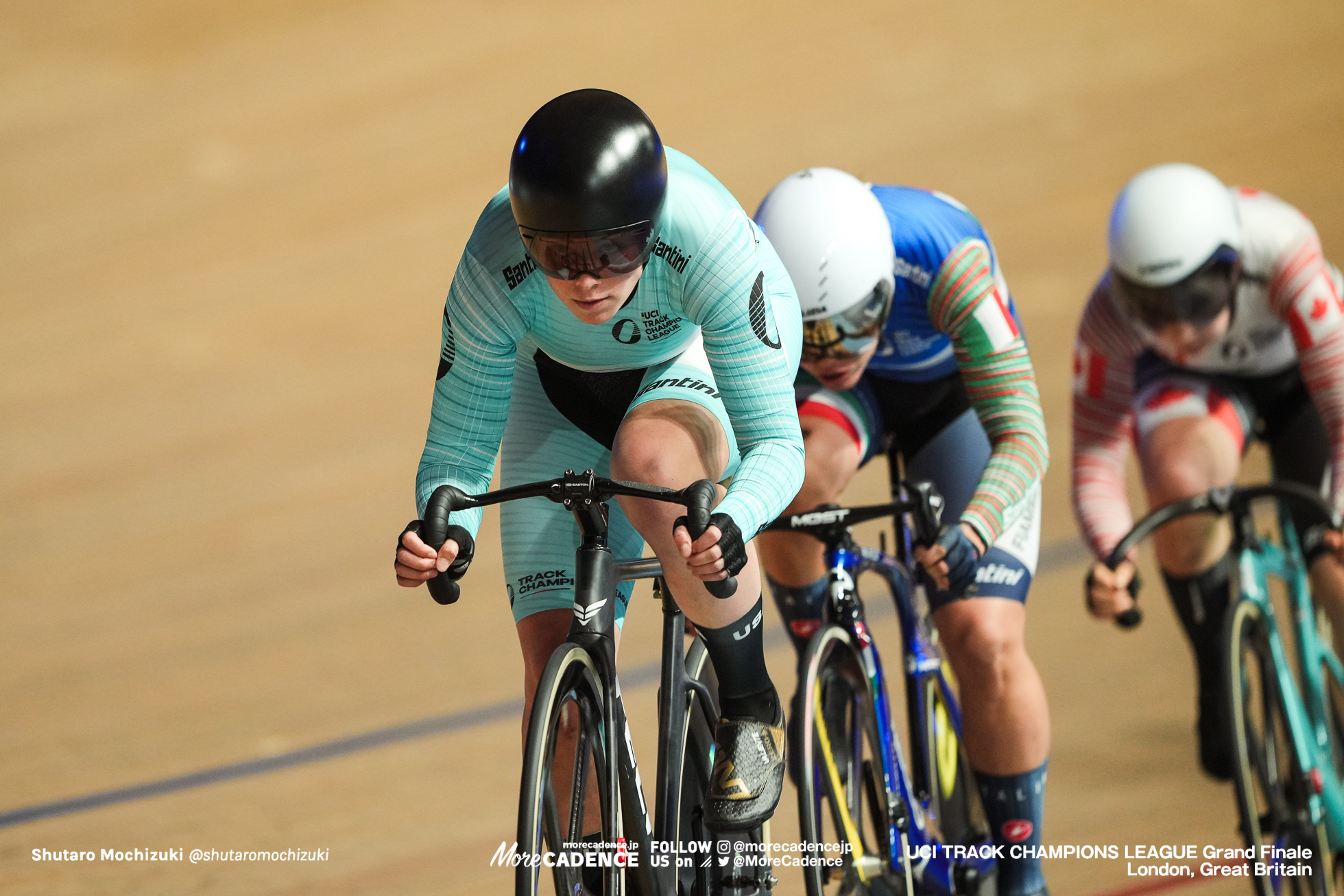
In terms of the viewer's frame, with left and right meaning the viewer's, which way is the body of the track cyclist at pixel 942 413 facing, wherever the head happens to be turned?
facing the viewer and to the left of the viewer

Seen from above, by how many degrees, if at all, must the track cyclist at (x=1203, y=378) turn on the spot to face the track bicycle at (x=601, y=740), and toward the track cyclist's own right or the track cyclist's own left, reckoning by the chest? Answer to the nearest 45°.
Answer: approximately 45° to the track cyclist's own right

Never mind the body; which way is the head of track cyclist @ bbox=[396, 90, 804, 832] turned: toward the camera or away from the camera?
toward the camera

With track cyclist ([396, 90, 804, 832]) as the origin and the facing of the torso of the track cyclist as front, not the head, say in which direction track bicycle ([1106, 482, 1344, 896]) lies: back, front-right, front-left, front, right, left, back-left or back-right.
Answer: back-left

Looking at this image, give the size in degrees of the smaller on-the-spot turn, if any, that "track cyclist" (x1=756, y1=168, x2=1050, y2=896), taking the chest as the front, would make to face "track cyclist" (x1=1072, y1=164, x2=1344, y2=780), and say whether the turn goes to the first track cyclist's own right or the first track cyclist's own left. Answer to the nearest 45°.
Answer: approximately 180°

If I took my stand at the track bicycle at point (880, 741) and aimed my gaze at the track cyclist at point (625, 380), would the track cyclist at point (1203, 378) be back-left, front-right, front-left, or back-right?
back-left

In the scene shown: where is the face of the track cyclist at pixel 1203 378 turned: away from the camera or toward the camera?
toward the camera

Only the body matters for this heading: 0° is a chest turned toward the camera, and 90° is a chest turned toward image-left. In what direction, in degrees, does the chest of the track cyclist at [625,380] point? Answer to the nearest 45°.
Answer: approximately 0°

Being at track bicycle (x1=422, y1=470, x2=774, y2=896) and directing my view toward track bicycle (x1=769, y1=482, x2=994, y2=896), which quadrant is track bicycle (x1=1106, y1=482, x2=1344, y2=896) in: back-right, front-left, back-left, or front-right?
front-right

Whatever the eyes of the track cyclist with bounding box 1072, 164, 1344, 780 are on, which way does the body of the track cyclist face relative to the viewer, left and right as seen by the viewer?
facing the viewer

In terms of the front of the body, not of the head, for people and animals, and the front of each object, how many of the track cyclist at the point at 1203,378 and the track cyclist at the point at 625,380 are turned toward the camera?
2

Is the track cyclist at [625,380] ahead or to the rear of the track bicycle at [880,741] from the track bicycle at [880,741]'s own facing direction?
ahead

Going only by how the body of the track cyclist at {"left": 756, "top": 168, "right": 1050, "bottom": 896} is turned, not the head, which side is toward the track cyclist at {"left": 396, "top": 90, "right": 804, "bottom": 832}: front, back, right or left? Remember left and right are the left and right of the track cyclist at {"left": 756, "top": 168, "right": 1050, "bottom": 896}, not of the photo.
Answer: front

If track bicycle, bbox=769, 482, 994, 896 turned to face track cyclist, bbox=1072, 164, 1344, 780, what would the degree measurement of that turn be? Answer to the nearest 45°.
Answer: approximately 180°
